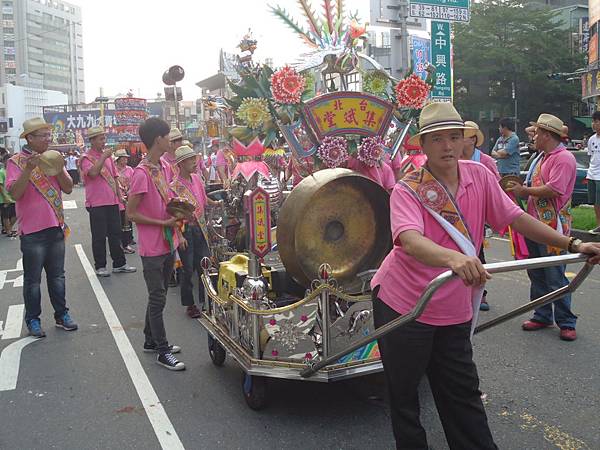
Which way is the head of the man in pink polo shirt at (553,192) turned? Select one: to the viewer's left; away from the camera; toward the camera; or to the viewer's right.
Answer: to the viewer's left

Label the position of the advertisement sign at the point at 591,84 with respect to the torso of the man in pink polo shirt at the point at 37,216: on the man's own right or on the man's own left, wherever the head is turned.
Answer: on the man's own left

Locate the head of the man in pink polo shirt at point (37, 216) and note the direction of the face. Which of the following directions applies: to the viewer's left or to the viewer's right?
to the viewer's right

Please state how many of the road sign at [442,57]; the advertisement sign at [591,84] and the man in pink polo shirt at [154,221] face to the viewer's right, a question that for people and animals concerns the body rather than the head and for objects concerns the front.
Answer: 1

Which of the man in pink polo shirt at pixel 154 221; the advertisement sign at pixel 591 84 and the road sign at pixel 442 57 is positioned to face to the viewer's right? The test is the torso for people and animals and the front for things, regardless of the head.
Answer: the man in pink polo shirt

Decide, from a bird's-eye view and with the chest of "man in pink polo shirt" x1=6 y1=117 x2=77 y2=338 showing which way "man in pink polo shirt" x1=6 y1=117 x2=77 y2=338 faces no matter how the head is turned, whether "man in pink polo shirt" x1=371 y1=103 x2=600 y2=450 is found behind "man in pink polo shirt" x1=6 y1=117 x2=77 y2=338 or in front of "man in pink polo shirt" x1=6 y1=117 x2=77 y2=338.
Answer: in front

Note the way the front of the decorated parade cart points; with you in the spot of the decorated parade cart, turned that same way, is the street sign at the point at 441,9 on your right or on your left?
on your left

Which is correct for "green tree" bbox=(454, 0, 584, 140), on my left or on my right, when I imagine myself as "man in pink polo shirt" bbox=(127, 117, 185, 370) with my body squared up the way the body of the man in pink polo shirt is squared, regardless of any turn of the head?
on my left

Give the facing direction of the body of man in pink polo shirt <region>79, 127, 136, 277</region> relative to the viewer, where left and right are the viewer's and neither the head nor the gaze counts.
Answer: facing the viewer and to the right of the viewer

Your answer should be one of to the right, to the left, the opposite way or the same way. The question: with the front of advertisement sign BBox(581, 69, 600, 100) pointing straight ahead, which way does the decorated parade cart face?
to the left
